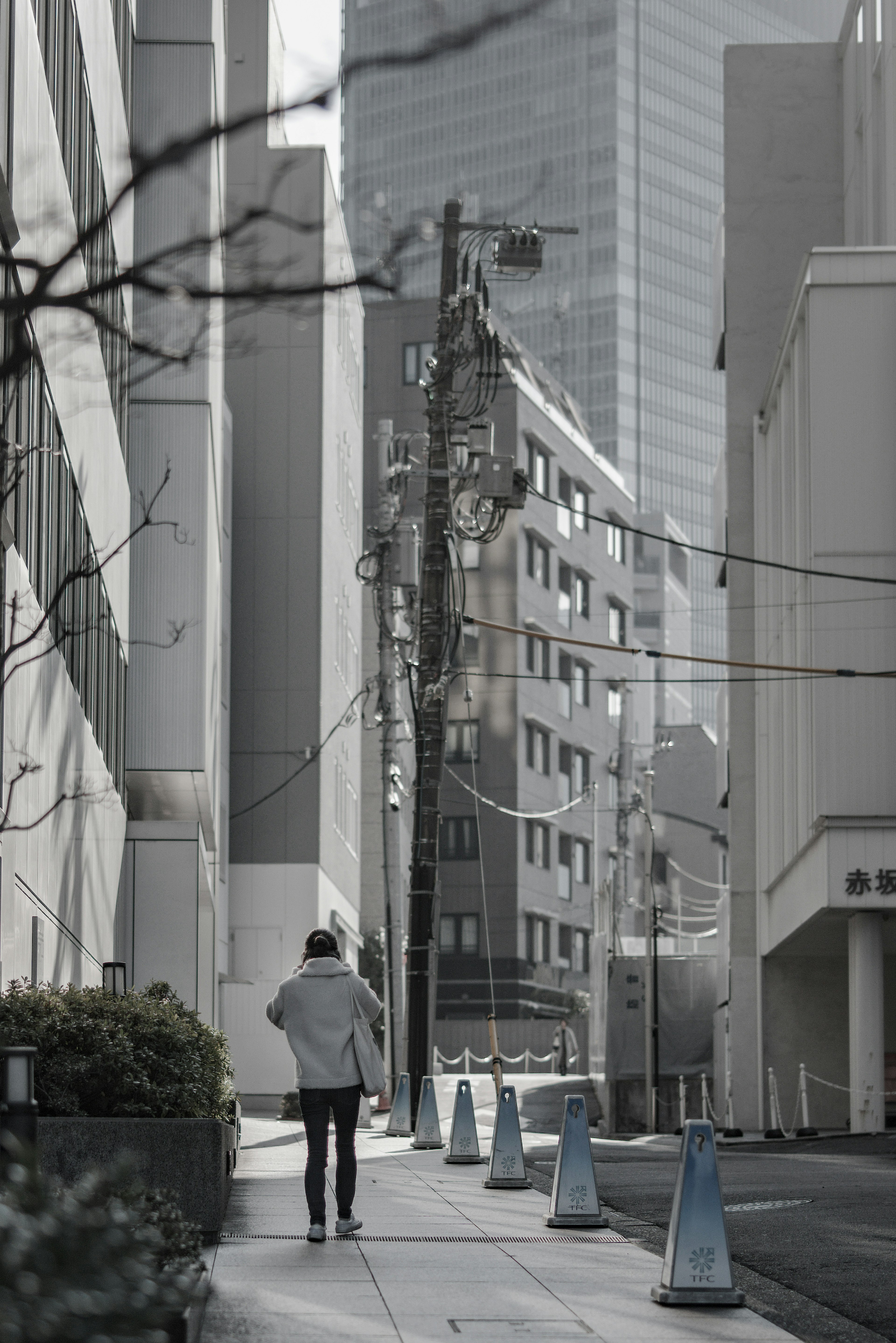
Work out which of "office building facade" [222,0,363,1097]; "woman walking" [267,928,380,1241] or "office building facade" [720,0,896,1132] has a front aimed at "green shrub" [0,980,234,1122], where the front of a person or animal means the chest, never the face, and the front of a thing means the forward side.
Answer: "office building facade" [720,0,896,1132]

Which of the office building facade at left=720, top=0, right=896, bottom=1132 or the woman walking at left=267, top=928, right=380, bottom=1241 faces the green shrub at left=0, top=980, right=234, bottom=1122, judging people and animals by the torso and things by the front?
the office building facade

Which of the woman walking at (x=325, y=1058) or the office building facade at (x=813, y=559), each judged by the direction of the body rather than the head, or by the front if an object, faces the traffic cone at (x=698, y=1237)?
the office building facade

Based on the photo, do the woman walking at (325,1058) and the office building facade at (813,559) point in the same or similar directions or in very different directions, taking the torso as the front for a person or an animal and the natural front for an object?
very different directions

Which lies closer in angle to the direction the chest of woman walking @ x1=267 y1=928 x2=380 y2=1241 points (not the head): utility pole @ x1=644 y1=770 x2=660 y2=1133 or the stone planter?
the utility pole

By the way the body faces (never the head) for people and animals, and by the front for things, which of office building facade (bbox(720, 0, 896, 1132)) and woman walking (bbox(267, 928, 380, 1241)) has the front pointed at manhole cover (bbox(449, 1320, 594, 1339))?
the office building facade

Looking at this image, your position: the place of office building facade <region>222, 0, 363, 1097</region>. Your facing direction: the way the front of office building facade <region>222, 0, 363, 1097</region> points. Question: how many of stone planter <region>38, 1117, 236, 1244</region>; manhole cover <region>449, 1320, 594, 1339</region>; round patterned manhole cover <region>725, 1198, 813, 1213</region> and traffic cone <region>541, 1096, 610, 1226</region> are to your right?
4

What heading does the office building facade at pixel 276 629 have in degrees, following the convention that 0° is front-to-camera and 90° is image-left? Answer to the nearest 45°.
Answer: approximately 270°

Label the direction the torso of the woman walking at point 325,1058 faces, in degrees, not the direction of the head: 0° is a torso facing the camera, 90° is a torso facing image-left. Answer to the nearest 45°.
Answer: approximately 180°

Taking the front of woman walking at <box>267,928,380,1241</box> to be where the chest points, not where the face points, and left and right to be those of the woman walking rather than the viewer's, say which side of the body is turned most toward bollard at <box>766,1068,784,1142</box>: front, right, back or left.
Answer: front

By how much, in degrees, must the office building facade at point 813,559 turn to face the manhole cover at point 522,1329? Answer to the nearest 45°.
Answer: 0° — it already faces it

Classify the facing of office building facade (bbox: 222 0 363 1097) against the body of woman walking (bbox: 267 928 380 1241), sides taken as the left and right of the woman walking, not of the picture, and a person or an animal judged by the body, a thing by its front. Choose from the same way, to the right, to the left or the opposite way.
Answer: to the right

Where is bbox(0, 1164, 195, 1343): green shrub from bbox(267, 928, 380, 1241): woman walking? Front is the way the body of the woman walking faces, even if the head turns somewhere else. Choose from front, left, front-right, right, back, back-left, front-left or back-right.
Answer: back
